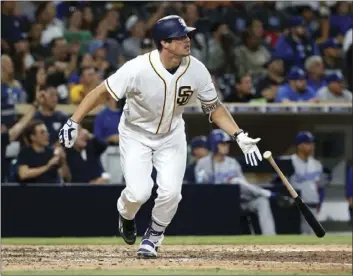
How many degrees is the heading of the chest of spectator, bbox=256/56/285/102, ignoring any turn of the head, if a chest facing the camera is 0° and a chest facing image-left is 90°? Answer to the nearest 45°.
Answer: approximately 45°

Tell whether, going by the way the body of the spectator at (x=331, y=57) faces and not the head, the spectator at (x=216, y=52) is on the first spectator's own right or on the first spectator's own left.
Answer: on the first spectator's own right

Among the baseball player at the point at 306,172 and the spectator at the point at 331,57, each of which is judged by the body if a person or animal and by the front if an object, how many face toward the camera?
2

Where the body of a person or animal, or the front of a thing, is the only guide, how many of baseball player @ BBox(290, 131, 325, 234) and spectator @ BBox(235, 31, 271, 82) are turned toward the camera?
2

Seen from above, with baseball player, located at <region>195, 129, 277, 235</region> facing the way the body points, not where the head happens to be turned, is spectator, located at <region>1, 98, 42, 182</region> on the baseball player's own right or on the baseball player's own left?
on the baseball player's own right

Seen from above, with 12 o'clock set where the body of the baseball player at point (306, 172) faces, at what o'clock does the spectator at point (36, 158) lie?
The spectator is roughly at 2 o'clock from the baseball player.

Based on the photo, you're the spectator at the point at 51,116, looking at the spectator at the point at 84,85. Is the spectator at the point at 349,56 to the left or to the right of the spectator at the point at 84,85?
right

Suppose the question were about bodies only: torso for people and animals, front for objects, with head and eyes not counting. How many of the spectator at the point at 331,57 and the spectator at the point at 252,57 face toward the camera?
2

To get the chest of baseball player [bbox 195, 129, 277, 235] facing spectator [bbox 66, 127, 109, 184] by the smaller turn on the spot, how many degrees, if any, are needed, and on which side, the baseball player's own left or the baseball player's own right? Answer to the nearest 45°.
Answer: approximately 135° to the baseball player's own right

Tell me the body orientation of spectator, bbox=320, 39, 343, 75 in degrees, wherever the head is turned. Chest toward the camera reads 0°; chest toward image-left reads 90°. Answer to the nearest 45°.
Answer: approximately 0°

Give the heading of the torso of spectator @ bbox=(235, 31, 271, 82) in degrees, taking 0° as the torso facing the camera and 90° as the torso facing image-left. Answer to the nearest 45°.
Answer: approximately 0°
